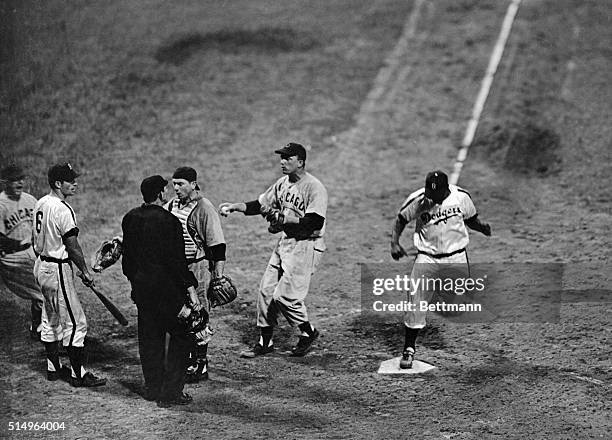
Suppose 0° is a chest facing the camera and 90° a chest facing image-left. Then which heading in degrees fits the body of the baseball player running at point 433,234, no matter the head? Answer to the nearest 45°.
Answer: approximately 0°

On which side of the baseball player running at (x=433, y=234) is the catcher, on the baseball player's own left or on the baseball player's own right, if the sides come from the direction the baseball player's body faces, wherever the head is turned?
on the baseball player's own right

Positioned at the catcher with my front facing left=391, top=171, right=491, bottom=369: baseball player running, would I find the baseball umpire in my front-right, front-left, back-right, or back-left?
back-right

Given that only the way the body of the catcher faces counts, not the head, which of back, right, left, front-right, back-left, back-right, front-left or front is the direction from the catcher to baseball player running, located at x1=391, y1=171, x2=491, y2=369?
back-left

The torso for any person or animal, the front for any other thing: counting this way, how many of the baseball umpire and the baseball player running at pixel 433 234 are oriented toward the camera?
1

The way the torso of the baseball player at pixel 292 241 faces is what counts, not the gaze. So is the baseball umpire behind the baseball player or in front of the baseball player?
in front

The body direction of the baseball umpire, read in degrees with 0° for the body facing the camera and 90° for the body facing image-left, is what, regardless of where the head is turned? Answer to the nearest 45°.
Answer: approximately 225°

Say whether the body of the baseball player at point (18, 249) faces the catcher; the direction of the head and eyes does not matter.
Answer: yes

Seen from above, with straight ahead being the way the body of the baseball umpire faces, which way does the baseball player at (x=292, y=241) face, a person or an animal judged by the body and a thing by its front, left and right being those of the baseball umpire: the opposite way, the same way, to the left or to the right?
the opposite way

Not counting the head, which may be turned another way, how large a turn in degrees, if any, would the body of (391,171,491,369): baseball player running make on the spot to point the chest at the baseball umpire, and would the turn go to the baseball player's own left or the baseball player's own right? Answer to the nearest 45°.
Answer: approximately 45° to the baseball player's own right

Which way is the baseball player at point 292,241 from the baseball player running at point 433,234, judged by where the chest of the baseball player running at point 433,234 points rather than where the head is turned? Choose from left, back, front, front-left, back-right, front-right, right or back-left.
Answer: right

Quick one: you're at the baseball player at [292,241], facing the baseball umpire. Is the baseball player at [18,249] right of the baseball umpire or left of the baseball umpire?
right

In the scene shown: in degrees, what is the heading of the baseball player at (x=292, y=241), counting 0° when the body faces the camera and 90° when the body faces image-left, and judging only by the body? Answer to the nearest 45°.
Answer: approximately 45°
